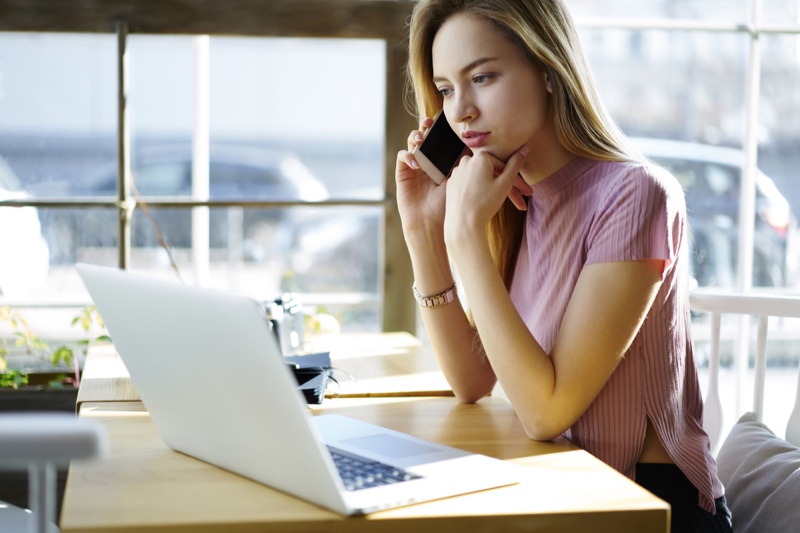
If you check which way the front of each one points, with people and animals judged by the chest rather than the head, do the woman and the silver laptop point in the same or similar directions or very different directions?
very different directions

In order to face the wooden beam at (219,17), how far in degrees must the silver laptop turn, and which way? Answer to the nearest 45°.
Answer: approximately 45° to its left

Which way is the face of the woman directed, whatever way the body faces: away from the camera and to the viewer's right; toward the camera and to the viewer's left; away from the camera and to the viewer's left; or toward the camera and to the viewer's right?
toward the camera and to the viewer's left

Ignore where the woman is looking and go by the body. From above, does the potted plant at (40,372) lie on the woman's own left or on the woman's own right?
on the woman's own right

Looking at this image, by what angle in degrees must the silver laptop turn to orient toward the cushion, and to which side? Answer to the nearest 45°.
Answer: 0° — it already faces it

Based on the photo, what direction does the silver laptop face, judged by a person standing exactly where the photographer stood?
facing away from the viewer and to the right of the viewer

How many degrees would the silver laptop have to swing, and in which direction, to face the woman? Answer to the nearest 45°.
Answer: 0° — it already faces them

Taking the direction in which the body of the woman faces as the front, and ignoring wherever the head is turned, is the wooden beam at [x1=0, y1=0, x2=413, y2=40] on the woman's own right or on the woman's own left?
on the woman's own right

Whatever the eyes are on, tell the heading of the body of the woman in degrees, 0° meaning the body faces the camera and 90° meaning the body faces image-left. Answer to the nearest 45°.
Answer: approximately 45°
